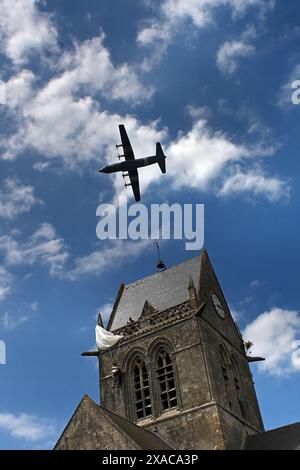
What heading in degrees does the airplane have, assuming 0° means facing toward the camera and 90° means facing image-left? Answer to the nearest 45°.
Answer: approximately 90°
